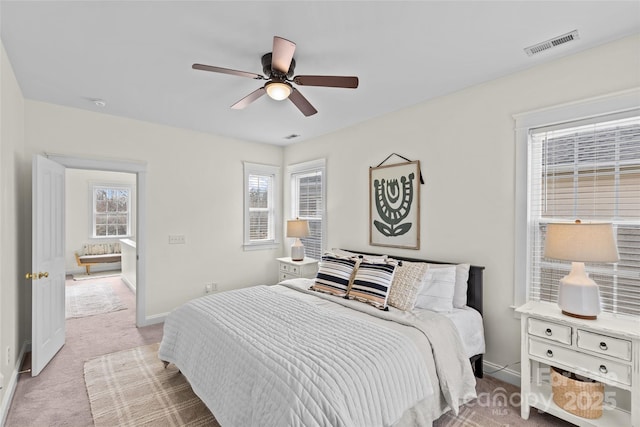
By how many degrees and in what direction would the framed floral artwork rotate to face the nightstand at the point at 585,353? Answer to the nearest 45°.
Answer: approximately 90° to its left

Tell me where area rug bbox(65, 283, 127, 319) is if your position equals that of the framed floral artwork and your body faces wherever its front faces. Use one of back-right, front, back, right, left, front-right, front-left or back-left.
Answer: front-right

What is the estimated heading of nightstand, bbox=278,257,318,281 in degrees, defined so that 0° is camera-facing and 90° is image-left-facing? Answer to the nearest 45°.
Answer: approximately 45°

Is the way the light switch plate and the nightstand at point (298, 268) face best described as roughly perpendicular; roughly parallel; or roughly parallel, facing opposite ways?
roughly perpendicular

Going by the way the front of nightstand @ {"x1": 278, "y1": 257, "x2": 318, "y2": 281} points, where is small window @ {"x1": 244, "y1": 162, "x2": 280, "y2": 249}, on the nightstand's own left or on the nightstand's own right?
on the nightstand's own right

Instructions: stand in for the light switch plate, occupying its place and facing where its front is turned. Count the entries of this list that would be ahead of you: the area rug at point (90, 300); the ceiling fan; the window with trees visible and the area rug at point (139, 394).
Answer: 2

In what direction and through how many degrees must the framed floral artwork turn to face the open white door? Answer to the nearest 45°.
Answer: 0° — it already faces it

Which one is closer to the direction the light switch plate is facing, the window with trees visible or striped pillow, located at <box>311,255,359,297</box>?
the striped pillow

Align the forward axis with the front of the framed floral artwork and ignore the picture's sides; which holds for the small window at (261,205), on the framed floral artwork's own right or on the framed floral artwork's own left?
on the framed floral artwork's own right

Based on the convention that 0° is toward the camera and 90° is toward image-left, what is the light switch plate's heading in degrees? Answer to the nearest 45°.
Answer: approximately 0°

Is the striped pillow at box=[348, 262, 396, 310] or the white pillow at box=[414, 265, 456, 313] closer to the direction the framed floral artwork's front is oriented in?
the striped pillow

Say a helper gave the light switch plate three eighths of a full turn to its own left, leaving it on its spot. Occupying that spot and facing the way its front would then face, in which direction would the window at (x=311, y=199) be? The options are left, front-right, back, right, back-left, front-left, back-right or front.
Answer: front-right
